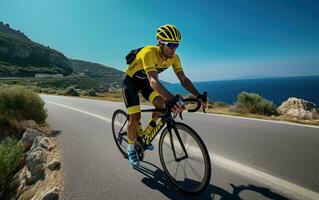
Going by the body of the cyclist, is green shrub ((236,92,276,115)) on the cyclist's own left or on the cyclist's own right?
on the cyclist's own left

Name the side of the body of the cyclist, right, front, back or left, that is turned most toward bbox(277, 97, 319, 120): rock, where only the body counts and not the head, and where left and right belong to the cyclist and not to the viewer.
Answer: left

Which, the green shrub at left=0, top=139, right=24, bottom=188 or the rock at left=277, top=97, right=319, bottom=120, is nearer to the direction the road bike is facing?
the rock

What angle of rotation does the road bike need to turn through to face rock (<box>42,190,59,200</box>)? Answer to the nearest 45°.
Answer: approximately 135° to its right

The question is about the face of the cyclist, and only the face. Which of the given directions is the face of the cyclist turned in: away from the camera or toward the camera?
toward the camera

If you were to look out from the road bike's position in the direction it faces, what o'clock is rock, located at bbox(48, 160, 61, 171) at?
The rock is roughly at 5 o'clock from the road bike.

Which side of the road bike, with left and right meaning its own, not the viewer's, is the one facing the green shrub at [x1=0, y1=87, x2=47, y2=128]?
back

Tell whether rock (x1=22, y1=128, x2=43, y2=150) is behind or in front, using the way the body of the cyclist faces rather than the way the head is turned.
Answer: behind

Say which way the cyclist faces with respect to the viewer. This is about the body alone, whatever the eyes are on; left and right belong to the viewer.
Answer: facing the viewer and to the right of the viewer
